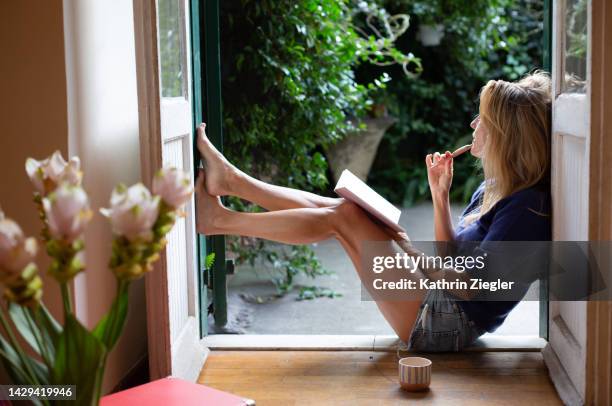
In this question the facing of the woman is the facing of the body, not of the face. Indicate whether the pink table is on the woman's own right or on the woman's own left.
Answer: on the woman's own left

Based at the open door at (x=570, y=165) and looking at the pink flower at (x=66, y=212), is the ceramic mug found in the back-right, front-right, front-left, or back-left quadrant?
front-right

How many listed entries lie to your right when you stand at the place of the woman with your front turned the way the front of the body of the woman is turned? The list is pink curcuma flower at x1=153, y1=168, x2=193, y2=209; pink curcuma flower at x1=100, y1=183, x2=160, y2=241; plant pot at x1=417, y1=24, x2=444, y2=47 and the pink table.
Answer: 1

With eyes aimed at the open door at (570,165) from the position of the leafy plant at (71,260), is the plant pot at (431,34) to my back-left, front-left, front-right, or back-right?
front-left

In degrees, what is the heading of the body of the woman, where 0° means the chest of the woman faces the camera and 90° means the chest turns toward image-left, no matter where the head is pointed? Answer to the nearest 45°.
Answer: approximately 90°

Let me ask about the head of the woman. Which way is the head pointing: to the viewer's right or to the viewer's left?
to the viewer's left

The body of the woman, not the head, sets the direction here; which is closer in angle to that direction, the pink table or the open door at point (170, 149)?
the open door

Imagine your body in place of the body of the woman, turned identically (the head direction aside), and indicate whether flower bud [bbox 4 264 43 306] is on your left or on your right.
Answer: on your left

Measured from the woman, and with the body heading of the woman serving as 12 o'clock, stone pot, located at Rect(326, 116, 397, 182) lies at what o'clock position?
The stone pot is roughly at 3 o'clock from the woman.

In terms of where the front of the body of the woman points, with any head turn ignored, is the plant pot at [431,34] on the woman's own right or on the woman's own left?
on the woman's own right
